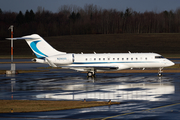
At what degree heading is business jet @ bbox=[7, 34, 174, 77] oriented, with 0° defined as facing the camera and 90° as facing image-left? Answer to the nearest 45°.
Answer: approximately 270°
